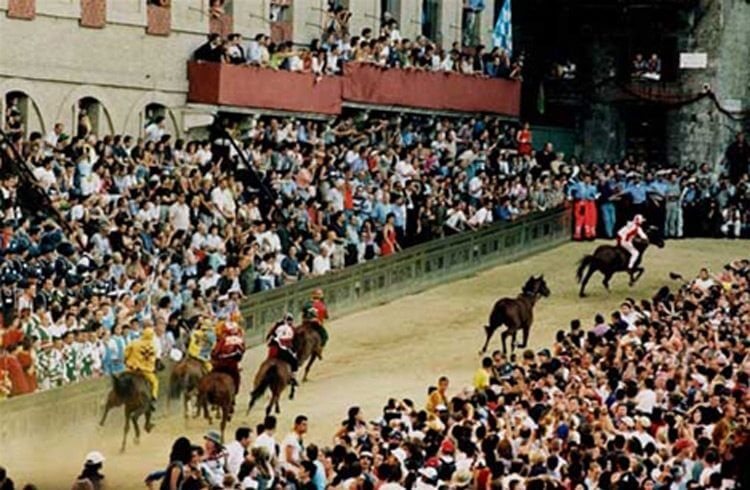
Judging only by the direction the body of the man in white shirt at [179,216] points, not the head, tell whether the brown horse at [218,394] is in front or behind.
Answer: in front

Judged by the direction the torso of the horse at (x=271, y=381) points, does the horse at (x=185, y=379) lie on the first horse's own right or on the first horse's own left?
on the first horse's own left

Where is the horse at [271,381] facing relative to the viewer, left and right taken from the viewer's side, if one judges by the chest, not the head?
facing away from the viewer and to the right of the viewer

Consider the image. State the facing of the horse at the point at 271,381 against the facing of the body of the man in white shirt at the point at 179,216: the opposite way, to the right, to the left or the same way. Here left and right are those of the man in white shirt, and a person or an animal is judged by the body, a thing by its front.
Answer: to the left

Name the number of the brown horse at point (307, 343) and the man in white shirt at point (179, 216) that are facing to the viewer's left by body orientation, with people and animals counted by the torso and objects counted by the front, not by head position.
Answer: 0

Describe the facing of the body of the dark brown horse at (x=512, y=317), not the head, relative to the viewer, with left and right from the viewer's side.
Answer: facing away from the viewer and to the right of the viewer

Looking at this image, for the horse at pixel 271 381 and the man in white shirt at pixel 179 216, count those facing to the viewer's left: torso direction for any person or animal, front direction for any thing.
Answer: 0

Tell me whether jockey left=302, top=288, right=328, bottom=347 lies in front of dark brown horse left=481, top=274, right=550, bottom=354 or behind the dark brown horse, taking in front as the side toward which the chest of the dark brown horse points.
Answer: behind

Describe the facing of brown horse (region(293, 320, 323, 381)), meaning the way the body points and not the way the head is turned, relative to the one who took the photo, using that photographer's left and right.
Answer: facing away from the viewer and to the right of the viewer

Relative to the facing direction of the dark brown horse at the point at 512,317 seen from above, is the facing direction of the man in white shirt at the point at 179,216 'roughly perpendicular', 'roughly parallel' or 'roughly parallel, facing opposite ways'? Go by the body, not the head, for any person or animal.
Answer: roughly perpendicular

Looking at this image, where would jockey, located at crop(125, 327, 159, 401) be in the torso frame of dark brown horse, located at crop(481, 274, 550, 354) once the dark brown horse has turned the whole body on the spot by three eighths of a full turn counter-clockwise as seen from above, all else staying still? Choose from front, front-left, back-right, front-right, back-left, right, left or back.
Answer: front-left

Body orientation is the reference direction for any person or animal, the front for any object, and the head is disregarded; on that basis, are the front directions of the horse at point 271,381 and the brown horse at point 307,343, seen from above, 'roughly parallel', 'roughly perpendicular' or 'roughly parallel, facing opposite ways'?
roughly parallel

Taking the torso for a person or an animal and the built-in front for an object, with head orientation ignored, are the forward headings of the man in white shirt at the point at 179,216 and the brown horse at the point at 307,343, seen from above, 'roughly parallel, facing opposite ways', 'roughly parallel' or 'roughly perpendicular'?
roughly perpendicular

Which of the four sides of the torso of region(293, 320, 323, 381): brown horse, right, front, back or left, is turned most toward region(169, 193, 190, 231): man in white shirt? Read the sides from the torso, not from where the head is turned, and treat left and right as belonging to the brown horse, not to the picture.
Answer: left
